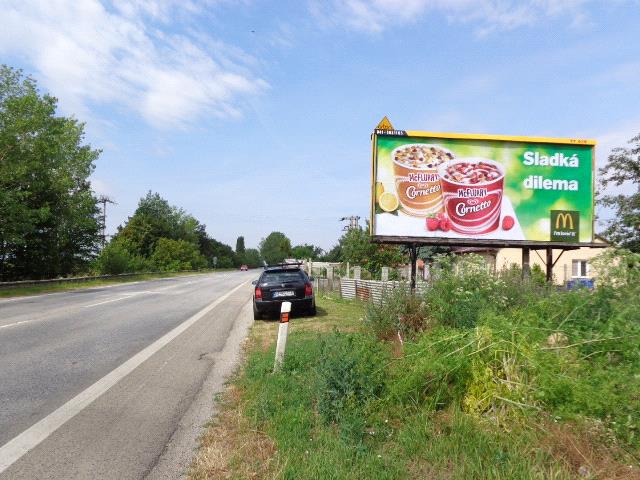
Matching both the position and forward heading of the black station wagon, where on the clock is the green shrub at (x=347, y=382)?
The green shrub is roughly at 6 o'clock from the black station wagon.

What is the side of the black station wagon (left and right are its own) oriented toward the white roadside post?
back

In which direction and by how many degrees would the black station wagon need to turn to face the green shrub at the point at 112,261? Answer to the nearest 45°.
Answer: approximately 45° to its left

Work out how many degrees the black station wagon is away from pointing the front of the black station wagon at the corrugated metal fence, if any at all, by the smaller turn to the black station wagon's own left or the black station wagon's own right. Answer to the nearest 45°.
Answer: approximately 45° to the black station wagon's own right

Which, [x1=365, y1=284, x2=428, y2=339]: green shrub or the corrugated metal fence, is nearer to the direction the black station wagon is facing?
the corrugated metal fence

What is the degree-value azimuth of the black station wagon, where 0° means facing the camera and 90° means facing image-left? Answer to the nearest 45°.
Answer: approximately 180°

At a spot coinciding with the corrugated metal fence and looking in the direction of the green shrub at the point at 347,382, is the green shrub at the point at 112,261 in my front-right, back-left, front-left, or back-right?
back-right

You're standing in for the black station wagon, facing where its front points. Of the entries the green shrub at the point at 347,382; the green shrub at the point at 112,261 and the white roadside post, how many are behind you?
2
